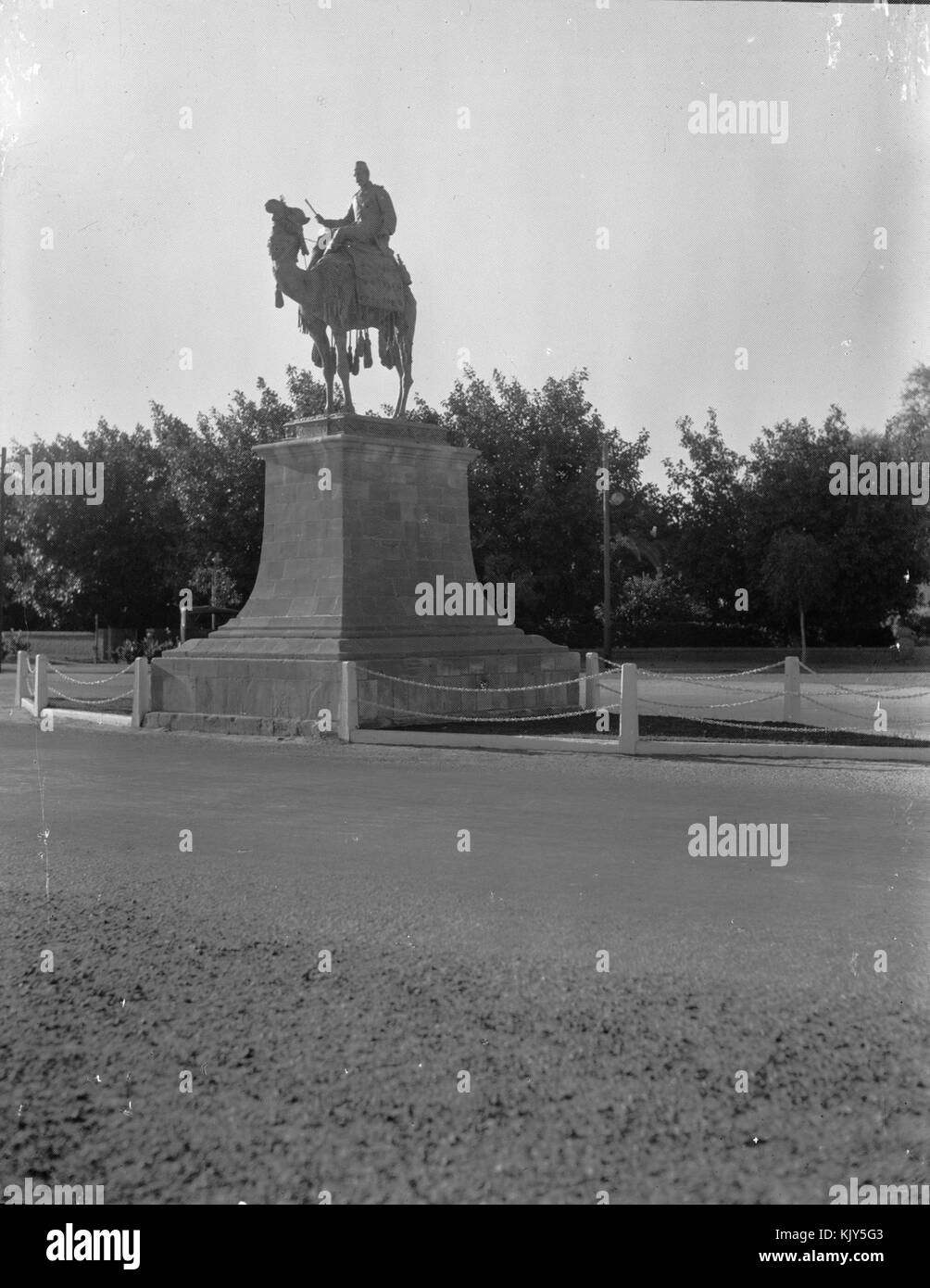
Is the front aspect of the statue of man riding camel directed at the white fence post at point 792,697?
no

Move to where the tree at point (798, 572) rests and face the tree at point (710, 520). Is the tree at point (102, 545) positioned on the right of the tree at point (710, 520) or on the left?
left

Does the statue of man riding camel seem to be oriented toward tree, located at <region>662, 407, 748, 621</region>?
no

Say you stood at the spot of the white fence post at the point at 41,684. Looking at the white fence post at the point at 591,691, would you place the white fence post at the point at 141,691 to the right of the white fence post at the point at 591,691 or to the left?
right

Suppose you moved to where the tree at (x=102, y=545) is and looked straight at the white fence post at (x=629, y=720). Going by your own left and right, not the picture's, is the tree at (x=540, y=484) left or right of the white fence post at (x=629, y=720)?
left

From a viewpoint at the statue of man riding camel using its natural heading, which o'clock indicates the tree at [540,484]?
The tree is roughly at 5 o'clock from the statue of man riding camel.

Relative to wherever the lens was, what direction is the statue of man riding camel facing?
facing the viewer and to the left of the viewer

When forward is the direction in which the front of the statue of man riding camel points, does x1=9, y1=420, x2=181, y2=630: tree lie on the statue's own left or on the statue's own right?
on the statue's own right

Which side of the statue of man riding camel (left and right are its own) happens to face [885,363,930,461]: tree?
back

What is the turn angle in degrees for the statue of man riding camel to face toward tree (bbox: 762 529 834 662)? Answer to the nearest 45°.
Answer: approximately 180°
